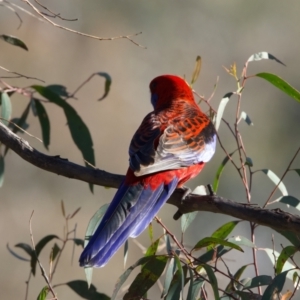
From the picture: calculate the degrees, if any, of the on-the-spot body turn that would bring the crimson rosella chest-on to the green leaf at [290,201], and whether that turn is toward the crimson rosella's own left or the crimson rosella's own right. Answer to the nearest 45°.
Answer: approximately 45° to the crimson rosella's own right

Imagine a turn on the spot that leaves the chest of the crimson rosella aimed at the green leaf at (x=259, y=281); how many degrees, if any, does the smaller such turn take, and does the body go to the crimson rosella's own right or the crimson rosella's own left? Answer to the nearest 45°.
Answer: approximately 90° to the crimson rosella's own right

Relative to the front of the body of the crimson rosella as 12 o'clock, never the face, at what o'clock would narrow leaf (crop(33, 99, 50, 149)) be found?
The narrow leaf is roughly at 9 o'clock from the crimson rosella.

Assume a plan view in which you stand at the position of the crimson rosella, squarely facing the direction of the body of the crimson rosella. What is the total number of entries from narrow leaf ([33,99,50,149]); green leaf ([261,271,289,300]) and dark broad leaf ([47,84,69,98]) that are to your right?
1

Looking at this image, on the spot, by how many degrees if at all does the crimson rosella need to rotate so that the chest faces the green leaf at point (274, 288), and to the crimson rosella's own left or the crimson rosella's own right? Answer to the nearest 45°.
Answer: approximately 90° to the crimson rosella's own right

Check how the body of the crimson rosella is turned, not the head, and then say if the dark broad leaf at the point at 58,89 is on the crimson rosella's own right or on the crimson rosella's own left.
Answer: on the crimson rosella's own left

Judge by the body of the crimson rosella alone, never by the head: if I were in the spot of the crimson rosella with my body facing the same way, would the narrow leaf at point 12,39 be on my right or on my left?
on my left

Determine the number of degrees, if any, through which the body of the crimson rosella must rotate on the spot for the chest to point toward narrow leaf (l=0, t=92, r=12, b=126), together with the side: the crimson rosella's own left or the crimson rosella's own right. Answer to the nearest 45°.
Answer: approximately 90° to the crimson rosella's own left

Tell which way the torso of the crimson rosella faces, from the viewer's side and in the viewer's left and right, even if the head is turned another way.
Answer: facing away from the viewer and to the right of the viewer
